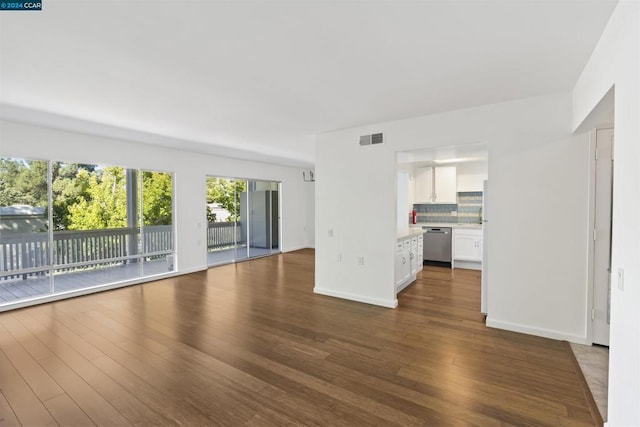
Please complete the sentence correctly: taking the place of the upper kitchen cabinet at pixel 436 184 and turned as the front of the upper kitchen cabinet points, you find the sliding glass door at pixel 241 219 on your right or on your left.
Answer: on your right

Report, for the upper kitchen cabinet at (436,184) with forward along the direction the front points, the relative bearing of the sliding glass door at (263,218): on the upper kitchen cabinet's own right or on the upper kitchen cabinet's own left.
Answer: on the upper kitchen cabinet's own right

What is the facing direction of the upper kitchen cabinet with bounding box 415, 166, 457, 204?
toward the camera

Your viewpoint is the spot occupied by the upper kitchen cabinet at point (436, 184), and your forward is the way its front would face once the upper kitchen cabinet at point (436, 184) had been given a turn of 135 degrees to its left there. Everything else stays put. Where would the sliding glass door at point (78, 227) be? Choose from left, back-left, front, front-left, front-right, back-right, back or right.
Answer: back

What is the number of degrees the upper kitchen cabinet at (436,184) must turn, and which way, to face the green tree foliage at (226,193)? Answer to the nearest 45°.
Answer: approximately 90° to its right

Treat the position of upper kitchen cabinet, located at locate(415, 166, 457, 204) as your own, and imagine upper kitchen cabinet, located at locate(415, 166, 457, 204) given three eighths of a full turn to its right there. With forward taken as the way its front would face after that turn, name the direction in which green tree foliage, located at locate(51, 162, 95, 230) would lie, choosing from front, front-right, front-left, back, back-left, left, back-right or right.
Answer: left
